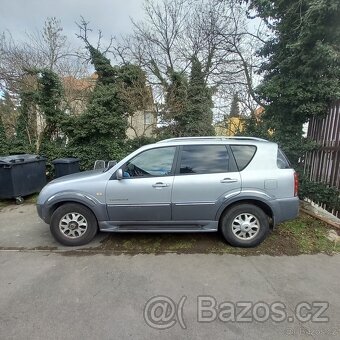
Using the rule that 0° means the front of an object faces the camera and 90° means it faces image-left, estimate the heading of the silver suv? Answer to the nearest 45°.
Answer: approximately 90°

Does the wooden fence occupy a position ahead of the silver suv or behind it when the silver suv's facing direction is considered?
behind
